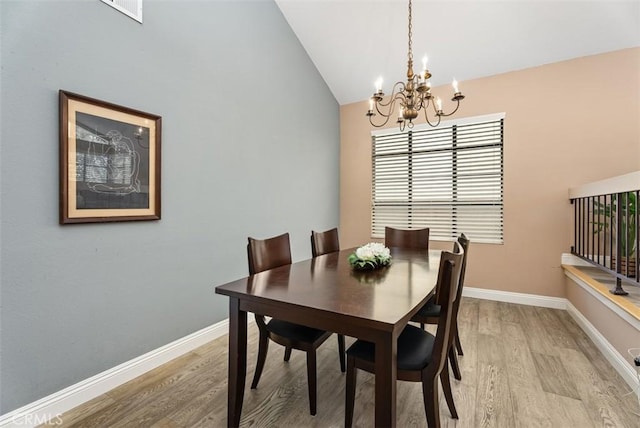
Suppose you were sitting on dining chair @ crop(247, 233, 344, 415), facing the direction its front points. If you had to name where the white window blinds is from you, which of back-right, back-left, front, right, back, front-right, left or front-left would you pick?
left

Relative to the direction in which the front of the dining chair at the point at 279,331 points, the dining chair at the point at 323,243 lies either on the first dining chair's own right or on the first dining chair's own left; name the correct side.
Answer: on the first dining chair's own left

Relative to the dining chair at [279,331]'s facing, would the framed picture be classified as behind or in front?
behind

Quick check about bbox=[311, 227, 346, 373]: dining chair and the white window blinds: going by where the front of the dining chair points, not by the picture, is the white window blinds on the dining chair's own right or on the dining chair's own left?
on the dining chair's own left

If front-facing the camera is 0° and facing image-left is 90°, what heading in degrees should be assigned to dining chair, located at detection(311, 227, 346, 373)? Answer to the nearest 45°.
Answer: approximately 315°

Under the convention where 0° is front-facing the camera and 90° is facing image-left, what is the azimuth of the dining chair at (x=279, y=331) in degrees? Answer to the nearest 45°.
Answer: approximately 315°

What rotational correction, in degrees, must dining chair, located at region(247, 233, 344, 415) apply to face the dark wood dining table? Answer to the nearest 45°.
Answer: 0° — it already faces it

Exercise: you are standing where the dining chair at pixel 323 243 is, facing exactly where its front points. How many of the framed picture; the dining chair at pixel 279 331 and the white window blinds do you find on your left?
1

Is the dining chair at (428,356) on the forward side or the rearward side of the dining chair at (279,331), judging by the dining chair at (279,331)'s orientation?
on the forward side

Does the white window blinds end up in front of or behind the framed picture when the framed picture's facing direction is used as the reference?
in front
